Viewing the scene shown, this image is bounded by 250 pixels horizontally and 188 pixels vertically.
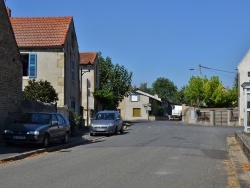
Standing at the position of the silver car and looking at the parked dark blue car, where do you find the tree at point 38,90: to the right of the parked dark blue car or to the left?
right

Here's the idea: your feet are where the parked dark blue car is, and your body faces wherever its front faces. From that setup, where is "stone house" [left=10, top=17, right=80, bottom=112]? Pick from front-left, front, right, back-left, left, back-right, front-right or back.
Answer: back-right

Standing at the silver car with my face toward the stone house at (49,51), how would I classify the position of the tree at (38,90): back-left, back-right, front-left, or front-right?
front-left

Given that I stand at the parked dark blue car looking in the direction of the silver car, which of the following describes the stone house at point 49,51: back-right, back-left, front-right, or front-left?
front-left

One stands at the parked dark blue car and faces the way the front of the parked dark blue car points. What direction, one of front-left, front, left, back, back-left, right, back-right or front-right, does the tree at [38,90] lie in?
back-right

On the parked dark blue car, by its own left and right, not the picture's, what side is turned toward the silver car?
back

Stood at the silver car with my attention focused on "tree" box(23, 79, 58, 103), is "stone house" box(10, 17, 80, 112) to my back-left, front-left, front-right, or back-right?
front-right

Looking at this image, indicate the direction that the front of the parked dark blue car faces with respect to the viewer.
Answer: facing the viewer and to the left of the viewer
